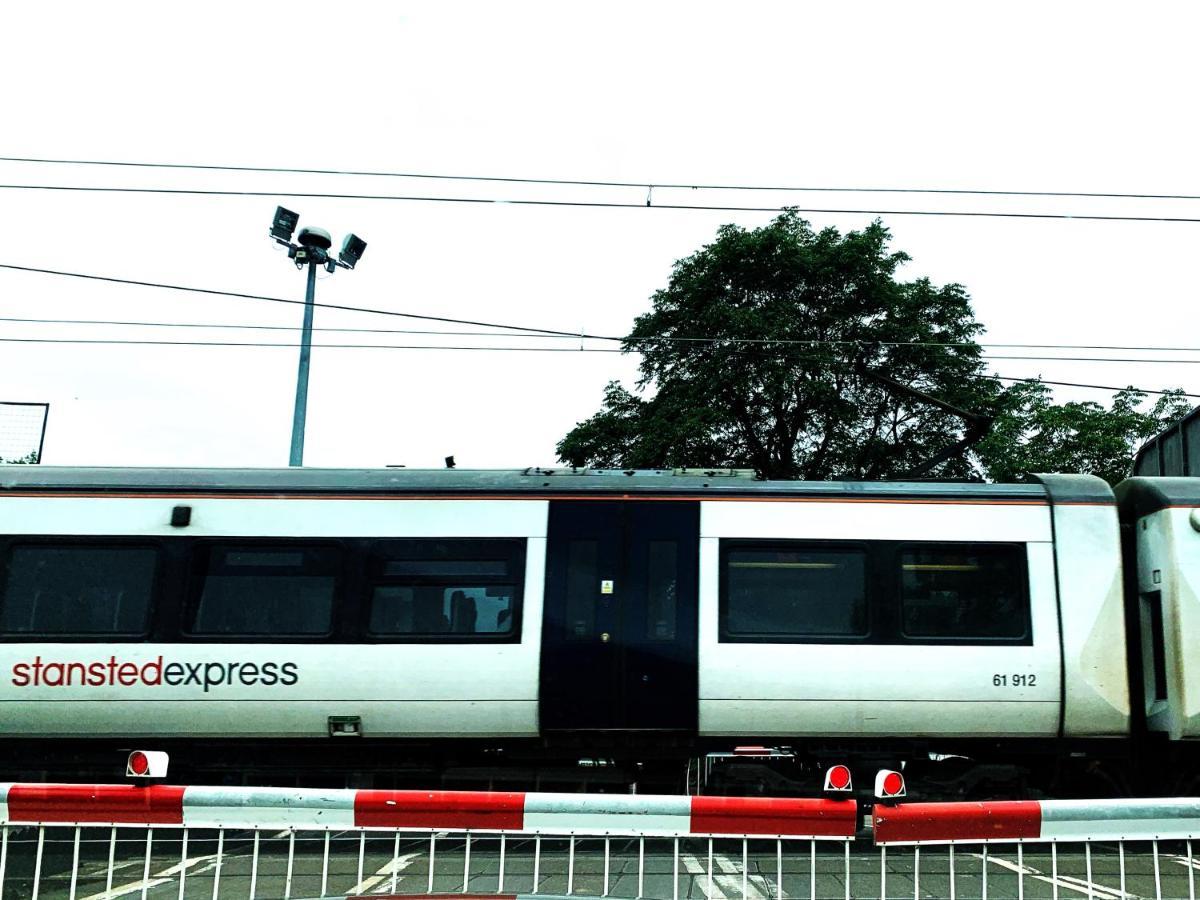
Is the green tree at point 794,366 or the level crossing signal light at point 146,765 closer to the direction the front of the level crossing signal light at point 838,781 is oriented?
the level crossing signal light

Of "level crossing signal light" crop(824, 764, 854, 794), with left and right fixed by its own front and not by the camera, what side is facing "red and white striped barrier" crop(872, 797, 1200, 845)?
left

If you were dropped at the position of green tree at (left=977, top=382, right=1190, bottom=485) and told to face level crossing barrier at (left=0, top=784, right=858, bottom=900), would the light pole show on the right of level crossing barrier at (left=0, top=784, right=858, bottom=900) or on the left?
right

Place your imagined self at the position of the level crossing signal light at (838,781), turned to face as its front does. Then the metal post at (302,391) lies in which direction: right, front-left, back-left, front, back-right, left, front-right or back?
back-right

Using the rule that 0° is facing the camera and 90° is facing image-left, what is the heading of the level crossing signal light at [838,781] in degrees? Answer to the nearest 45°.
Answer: approximately 0°

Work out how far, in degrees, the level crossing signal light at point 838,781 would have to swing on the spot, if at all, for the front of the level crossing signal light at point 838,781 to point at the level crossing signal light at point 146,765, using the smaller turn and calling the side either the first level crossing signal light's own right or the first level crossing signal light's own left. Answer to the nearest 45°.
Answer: approximately 90° to the first level crossing signal light's own right

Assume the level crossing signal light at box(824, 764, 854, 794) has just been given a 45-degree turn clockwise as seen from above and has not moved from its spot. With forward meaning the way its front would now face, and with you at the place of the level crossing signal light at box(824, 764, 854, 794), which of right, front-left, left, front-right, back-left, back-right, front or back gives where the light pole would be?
right

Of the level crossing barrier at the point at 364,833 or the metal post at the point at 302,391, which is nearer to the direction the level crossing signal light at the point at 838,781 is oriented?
the level crossing barrier

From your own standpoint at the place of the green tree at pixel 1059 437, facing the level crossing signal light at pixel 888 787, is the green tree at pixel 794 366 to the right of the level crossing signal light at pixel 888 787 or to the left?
right

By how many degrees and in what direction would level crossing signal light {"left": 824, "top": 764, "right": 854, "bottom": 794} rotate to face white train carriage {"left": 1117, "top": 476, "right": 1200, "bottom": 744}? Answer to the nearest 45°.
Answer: approximately 135° to its left

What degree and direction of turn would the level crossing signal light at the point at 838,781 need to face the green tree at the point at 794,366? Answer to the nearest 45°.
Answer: approximately 180°

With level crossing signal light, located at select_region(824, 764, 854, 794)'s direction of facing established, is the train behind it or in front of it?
behind
